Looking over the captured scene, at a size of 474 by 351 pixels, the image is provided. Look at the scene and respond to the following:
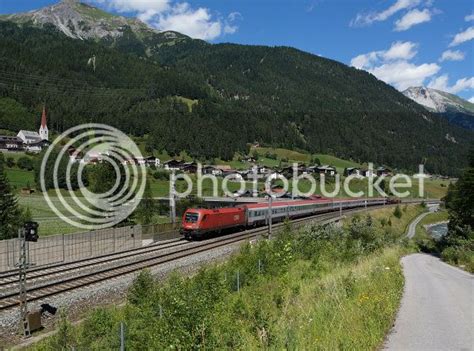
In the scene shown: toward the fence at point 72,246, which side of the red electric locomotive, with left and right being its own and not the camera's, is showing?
front

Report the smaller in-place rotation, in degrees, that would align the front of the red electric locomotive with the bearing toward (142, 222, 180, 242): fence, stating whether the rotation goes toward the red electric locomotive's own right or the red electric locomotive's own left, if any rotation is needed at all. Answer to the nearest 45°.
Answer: approximately 45° to the red electric locomotive's own right

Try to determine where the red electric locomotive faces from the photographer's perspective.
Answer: facing the viewer and to the left of the viewer
